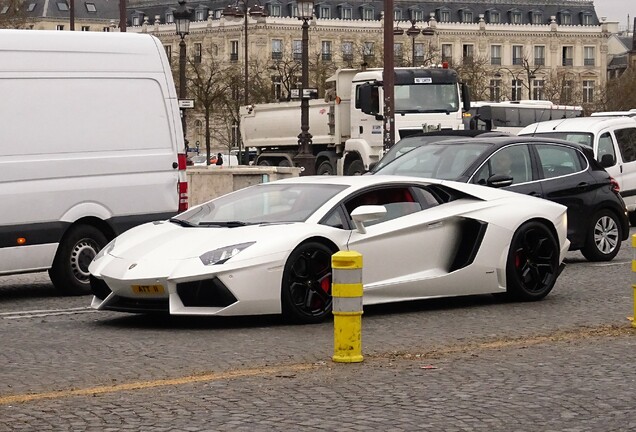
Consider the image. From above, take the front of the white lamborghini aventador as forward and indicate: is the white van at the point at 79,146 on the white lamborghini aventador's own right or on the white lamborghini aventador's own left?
on the white lamborghini aventador's own right

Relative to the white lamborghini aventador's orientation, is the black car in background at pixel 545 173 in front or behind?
behind

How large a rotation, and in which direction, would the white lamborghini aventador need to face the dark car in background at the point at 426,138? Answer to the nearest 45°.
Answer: approximately 135° to its right

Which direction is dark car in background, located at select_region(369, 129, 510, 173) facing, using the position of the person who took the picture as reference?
facing the viewer and to the left of the viewer

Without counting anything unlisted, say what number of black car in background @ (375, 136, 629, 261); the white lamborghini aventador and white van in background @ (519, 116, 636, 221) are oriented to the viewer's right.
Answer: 0

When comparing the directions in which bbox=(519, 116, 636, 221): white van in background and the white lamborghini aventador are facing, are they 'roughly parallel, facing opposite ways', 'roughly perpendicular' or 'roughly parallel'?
roughly parallel

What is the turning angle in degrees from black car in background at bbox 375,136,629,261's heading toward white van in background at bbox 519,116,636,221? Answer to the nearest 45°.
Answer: approximately 135° to its right

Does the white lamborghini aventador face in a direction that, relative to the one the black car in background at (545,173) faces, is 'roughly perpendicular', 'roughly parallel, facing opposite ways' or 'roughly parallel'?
roughly parallel

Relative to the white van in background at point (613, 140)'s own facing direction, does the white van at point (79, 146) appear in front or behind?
in front

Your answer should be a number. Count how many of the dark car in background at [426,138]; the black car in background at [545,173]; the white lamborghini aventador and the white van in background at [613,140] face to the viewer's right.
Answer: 0

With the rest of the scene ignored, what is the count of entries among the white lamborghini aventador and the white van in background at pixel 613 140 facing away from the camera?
0
